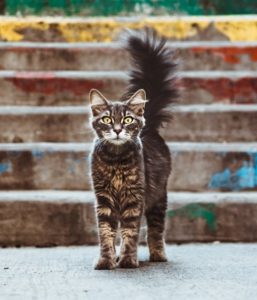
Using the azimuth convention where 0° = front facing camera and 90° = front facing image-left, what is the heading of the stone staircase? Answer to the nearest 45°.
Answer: approximately 0°

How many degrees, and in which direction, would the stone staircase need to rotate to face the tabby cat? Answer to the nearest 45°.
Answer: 0° — it already faces it
